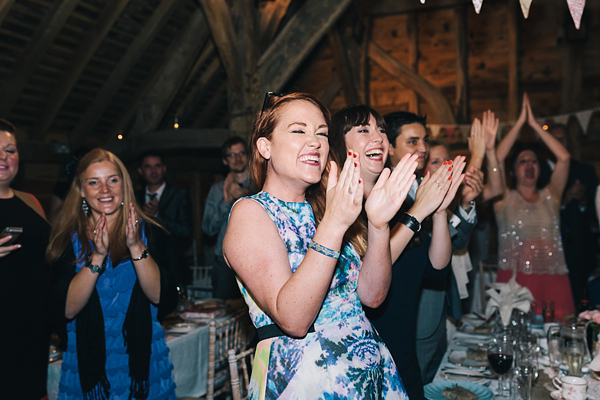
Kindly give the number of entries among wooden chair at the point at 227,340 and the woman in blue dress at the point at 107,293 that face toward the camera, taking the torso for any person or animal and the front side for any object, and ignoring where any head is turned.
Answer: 1

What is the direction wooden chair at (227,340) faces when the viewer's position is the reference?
facing away from the viewer and to the left of the viewer

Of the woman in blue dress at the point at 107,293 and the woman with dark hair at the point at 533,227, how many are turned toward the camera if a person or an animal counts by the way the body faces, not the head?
2

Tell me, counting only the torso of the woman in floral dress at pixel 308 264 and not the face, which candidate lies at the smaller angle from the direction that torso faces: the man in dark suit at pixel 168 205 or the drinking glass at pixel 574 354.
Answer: the drinking glass

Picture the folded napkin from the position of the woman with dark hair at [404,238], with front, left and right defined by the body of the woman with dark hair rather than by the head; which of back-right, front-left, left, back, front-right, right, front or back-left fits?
left

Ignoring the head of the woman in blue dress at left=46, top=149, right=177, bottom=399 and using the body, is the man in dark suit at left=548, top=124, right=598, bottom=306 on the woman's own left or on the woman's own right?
on the woman's own left

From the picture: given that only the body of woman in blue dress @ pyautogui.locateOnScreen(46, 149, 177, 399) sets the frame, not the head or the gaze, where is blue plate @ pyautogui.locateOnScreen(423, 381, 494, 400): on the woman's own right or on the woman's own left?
on the woman's own left

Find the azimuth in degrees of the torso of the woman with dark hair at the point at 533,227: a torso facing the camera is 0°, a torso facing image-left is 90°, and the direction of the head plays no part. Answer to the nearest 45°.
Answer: approximately 0°

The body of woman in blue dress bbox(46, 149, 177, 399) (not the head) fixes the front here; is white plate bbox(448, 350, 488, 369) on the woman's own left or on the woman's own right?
on the woman's own left
